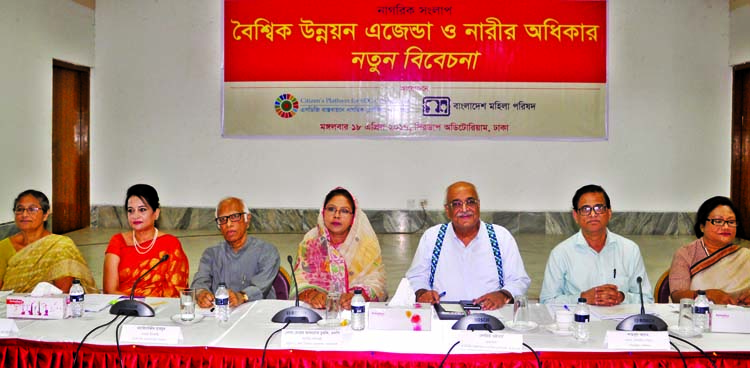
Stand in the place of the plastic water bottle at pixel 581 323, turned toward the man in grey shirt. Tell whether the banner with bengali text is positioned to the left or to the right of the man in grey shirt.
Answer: right

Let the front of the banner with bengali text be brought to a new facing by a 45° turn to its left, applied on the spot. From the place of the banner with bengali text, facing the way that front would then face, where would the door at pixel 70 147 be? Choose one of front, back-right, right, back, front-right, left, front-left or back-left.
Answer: back-right

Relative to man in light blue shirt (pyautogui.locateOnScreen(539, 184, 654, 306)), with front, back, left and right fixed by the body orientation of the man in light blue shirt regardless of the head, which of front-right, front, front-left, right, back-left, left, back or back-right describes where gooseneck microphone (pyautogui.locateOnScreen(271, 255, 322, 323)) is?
front-right

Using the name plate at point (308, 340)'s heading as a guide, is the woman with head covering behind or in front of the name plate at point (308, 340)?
behind

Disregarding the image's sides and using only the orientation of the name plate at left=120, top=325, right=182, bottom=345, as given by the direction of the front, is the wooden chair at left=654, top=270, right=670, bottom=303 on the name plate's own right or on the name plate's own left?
on the name plate's own left

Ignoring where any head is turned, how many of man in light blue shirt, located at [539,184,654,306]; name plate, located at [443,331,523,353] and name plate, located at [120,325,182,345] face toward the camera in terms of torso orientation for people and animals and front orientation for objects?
3

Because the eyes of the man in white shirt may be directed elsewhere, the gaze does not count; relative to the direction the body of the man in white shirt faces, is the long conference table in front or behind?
in front

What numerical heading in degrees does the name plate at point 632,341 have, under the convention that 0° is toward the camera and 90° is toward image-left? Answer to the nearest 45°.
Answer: approximately 0°
